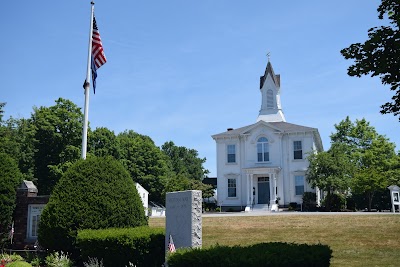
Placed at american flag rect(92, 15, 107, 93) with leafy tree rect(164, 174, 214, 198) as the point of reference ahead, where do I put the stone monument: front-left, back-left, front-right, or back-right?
back-right

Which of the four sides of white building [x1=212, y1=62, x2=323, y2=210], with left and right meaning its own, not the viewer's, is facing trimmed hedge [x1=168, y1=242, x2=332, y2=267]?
front

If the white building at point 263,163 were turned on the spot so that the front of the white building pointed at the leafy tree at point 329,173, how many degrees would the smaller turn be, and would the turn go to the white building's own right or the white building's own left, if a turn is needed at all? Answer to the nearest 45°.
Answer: approximately 45° to the white building's own left

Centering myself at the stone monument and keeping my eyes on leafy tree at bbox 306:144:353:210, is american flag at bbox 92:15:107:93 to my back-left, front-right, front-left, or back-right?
front-left

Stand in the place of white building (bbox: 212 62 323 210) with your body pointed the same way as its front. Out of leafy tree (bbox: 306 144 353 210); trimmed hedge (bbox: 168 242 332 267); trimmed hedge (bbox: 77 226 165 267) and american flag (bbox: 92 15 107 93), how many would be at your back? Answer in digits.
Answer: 0

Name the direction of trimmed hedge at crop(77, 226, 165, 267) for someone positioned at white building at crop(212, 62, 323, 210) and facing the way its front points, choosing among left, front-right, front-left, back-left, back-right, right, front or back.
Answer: front

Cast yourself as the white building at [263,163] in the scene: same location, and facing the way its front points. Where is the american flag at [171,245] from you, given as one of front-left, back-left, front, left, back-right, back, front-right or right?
front

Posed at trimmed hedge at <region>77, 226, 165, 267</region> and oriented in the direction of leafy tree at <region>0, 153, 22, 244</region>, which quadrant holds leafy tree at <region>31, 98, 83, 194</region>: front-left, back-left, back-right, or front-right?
front-right

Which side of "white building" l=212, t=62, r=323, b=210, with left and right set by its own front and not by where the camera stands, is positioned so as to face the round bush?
front

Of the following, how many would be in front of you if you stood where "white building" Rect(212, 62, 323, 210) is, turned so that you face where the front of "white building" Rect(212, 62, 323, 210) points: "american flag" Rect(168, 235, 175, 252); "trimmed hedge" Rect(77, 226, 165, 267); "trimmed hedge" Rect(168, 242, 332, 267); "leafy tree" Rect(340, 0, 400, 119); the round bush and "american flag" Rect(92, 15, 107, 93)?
6

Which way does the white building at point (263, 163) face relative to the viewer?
toward the camera

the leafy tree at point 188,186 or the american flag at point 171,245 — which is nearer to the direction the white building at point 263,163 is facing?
the american flag

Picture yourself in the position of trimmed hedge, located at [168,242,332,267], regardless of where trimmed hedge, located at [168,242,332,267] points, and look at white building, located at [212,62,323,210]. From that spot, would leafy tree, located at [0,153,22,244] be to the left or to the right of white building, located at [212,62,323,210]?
left

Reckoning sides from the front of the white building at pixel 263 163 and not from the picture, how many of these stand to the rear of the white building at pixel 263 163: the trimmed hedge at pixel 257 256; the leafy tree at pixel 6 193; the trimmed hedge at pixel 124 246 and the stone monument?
0

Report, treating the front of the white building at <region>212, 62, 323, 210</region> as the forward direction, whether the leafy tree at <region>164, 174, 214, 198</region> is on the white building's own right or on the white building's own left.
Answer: on the white building's own right
